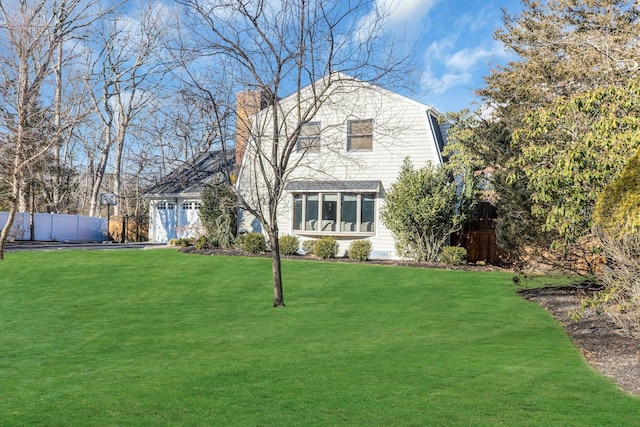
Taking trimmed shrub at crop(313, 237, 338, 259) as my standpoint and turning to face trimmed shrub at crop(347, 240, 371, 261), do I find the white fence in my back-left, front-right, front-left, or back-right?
back-left

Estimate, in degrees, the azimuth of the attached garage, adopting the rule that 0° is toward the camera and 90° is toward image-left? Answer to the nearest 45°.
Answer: approximately 0°

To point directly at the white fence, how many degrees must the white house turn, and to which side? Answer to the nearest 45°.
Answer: approximately 135° to its right

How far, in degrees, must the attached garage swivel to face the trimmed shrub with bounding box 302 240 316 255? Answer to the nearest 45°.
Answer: approximately 45° to its left

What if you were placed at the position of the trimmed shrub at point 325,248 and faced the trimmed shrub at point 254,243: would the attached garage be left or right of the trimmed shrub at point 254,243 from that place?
right

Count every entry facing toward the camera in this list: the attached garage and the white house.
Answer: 2

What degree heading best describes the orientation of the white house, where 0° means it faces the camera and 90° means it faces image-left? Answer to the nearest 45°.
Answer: approximately 0°
